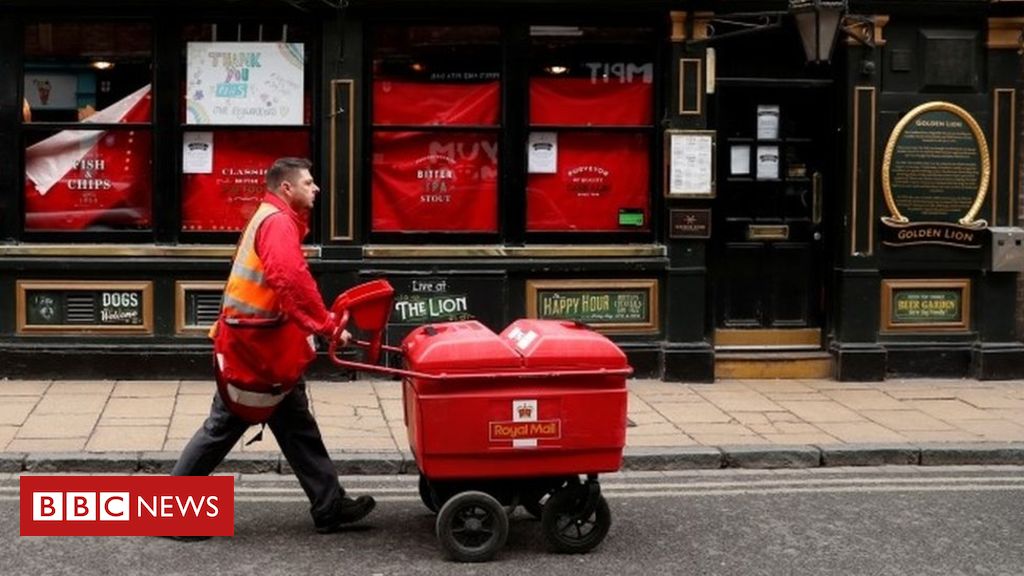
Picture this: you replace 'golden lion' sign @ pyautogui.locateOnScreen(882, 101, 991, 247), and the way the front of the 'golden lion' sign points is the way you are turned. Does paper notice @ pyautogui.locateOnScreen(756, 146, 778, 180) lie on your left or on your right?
on your right

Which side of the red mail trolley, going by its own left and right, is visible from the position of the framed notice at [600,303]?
left

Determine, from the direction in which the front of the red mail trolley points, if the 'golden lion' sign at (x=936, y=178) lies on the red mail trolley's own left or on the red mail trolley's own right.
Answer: on the red mail trolley's own left

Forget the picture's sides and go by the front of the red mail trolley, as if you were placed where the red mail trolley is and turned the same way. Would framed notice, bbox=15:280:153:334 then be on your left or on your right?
on your left

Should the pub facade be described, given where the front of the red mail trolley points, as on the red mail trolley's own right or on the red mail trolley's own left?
on the red mail trolley's own left

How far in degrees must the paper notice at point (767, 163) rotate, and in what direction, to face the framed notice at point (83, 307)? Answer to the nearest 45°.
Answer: approximately 90° to its right

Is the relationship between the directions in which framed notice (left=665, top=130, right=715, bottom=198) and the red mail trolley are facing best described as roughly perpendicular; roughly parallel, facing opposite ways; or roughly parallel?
roughly perpendicular

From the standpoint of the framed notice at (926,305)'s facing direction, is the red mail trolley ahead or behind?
ahead

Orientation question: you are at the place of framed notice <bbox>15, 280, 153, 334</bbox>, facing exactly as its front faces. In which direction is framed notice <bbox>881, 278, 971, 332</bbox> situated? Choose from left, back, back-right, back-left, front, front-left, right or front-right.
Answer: left

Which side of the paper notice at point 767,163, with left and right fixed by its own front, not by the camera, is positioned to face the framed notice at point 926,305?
left
